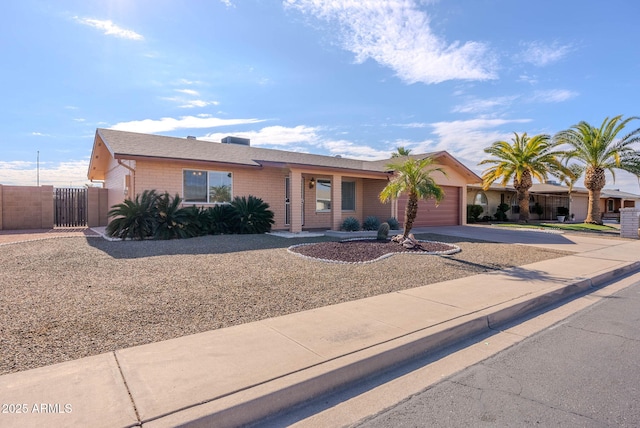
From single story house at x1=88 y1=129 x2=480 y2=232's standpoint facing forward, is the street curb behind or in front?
in front

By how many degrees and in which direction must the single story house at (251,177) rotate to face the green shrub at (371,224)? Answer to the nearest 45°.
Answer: approximately 45° to its left

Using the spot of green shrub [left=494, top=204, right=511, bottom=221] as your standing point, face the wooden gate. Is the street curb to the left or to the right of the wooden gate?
left

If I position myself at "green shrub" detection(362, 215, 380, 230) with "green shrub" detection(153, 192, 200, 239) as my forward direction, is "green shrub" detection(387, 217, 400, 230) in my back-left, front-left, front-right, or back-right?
back-left

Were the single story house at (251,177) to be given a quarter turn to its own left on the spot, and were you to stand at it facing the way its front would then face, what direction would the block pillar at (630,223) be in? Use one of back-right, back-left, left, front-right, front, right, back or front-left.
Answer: front-right

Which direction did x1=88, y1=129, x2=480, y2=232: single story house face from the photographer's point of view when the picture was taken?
facing the viewer and to the right of the viewer

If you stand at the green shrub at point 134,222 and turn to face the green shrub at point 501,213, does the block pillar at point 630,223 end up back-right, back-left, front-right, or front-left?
front-right

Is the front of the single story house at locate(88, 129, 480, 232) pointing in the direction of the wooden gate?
no

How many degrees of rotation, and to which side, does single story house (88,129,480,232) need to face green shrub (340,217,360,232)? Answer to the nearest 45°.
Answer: approximately 45° to its left

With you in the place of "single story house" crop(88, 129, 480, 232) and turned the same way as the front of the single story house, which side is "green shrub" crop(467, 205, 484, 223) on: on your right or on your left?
on your left

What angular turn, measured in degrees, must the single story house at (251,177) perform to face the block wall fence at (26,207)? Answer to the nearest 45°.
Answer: approximately 135° to its right

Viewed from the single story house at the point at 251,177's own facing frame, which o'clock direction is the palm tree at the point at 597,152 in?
The palm tree is roughly at 10 o'clock from the single story house.

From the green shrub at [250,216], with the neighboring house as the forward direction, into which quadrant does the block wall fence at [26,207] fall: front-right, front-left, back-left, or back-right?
back-left

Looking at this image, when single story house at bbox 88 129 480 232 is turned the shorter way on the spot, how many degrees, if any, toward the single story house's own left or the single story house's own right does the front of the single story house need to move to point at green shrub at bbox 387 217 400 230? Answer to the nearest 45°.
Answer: approximately 45° to the single story house's own left
